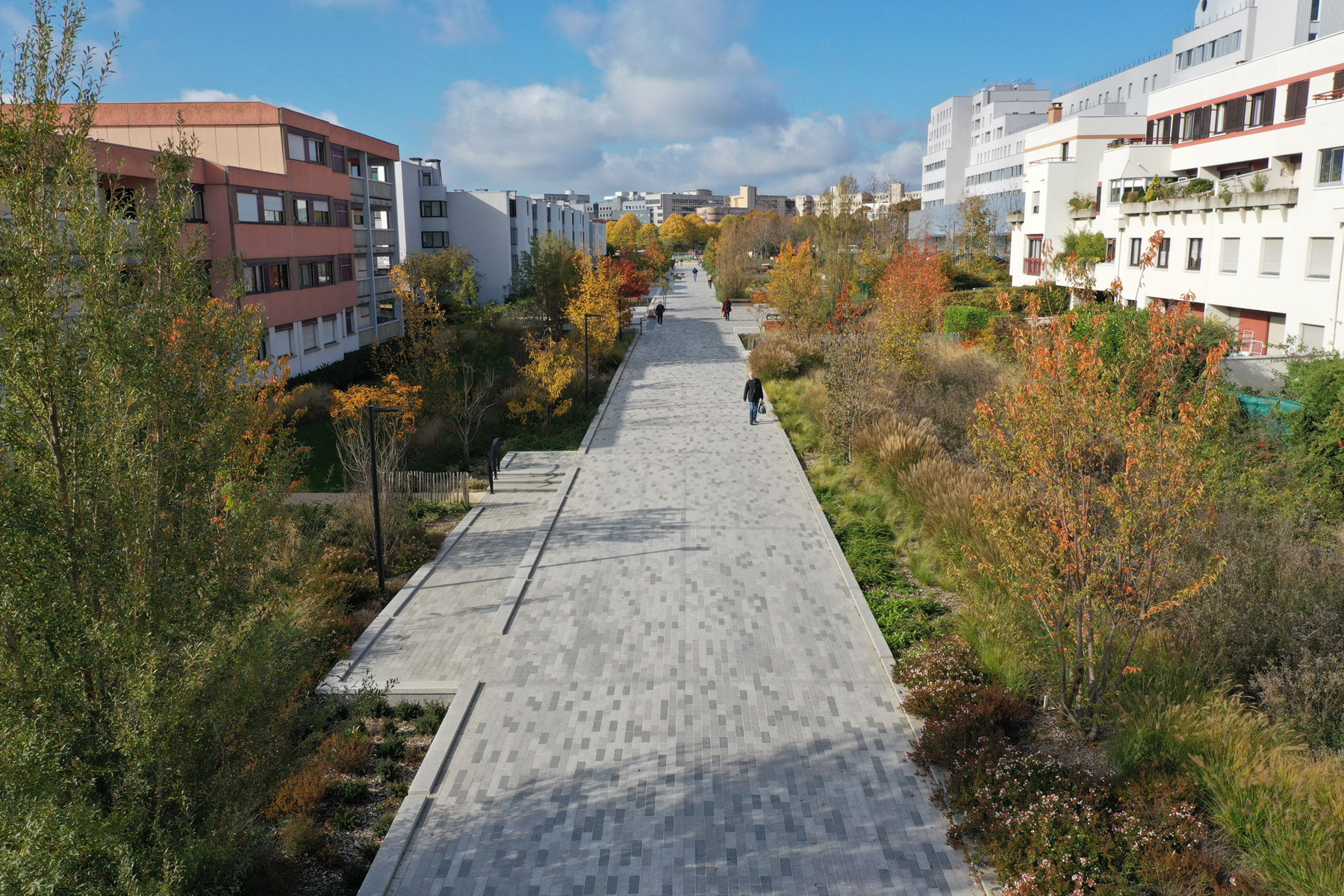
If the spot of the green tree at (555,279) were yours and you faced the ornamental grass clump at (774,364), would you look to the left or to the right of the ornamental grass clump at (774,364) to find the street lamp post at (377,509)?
right

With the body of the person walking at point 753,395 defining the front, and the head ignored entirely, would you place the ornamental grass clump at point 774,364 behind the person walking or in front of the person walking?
behind

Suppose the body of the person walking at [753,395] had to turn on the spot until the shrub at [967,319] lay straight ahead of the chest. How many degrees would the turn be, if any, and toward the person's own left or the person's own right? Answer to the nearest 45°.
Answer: approximately 135° to the person's own left

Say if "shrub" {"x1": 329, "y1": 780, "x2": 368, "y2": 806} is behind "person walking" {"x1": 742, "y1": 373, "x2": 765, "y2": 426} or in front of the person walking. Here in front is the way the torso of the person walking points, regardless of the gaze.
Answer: in front

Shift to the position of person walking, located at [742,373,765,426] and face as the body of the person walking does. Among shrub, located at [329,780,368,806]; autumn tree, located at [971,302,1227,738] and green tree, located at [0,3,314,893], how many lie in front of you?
3

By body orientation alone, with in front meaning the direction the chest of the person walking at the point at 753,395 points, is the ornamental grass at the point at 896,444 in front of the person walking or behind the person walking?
in front

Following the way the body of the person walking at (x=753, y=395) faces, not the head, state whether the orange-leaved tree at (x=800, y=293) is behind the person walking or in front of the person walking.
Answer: behind

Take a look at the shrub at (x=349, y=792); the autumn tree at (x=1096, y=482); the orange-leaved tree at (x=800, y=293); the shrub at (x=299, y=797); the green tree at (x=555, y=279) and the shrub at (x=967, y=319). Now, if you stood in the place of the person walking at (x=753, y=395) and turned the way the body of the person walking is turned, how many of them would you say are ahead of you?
3

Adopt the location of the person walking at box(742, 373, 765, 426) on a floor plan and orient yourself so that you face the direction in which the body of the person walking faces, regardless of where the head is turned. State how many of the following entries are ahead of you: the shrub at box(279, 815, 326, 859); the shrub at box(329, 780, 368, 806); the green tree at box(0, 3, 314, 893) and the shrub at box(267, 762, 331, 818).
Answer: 4

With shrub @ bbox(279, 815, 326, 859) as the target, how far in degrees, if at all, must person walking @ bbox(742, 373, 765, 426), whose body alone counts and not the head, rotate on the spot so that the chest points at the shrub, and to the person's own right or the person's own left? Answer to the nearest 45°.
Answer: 0° — they already face it

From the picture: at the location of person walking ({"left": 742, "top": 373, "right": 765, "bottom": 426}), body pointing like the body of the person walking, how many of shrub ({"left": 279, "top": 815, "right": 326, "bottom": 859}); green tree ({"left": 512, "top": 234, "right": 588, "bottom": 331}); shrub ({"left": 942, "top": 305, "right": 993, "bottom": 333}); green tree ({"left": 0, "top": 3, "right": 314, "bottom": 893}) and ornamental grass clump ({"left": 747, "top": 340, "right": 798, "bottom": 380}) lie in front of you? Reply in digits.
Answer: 2

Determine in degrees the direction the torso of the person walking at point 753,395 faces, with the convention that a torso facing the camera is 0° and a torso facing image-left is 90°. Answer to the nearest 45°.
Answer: approximately 0°
